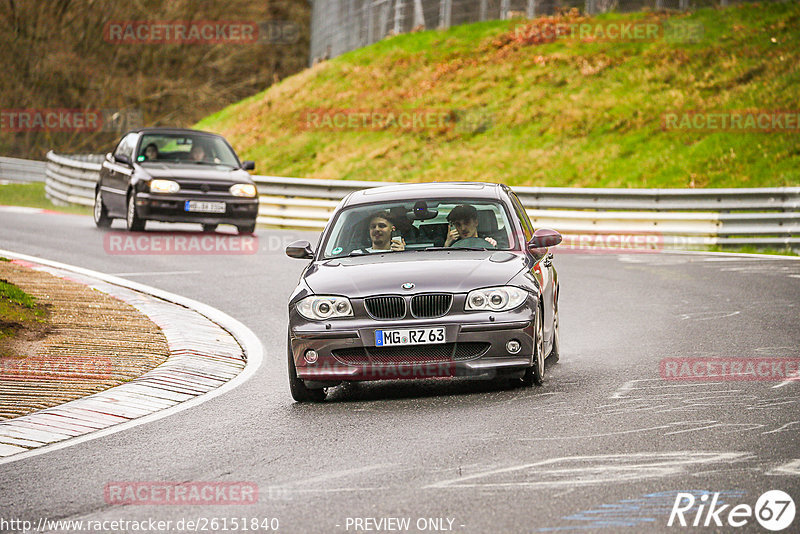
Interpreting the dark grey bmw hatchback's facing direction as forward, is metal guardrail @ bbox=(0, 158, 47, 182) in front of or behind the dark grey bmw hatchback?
behind

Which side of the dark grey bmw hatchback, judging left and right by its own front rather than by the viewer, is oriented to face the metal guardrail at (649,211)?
back

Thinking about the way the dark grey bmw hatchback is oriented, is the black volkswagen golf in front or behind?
behind

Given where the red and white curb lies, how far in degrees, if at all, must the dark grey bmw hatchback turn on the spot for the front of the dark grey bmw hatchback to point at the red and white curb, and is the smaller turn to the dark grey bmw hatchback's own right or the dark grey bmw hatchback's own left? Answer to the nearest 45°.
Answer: approximately 90° to the dark grey bmw hatchback's own right

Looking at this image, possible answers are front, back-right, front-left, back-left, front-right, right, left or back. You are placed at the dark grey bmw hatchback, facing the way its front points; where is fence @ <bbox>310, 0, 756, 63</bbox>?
back

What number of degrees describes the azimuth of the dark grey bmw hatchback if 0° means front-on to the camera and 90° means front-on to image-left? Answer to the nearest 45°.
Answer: approximately 0°
